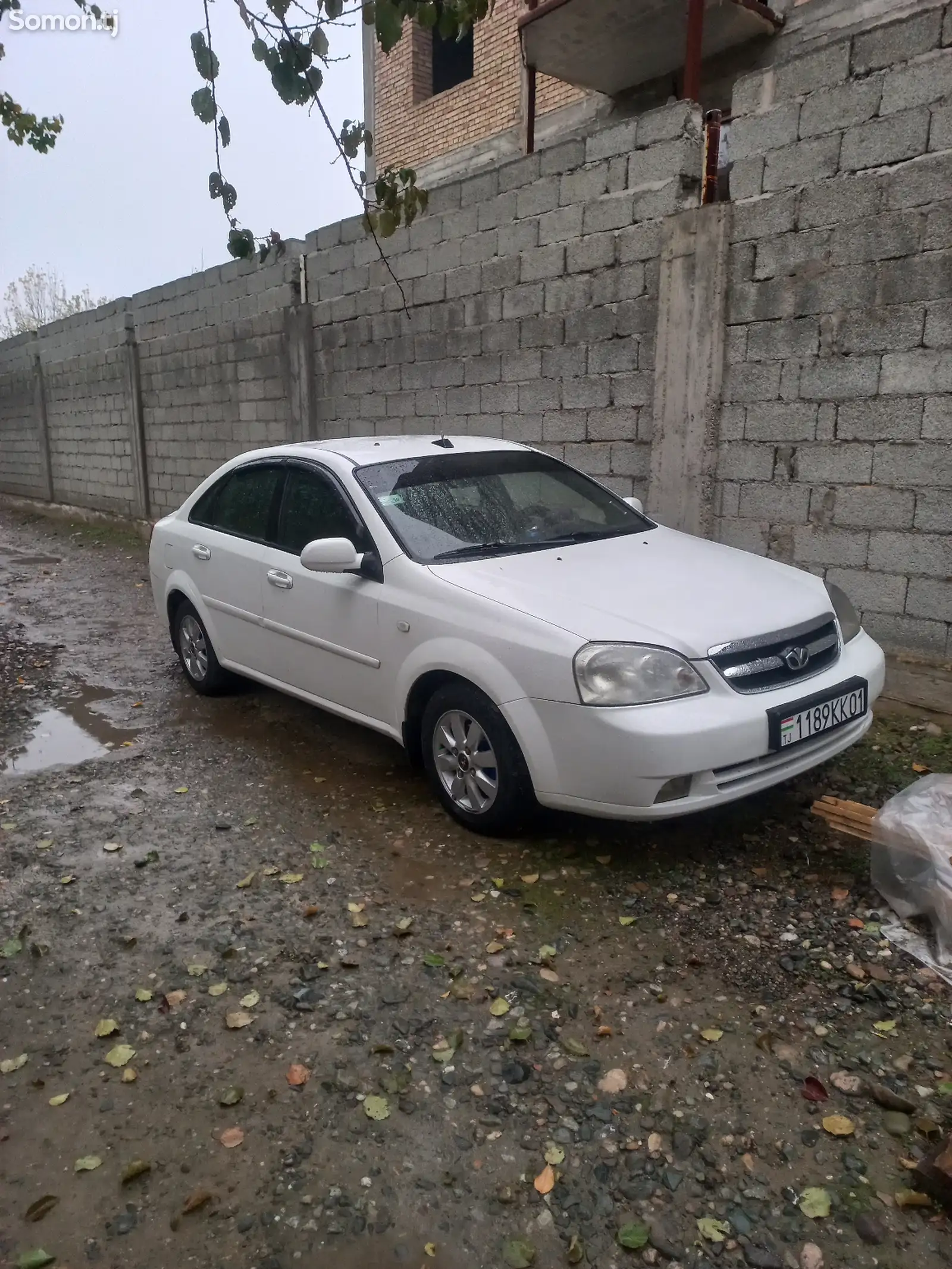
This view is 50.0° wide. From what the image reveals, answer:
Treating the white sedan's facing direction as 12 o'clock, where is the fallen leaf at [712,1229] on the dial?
The fallen leaf is roughly at 1 o'clock from the white sedan.

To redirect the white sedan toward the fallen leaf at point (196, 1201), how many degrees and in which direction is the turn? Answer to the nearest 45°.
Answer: approximately 45° to its right

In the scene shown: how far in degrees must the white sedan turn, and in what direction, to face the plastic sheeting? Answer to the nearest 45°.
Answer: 0° — it already faces it

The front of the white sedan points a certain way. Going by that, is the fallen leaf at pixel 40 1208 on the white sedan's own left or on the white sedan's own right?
on the white sedan's own right

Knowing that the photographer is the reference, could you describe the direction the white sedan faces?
facing the viewer and to the right of the viewer

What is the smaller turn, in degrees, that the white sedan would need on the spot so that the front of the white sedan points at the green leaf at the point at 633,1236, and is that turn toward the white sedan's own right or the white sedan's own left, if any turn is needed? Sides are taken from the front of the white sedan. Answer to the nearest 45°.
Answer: approximately 45° to the white sedan's own right

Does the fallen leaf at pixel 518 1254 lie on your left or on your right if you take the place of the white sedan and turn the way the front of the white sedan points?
on your right

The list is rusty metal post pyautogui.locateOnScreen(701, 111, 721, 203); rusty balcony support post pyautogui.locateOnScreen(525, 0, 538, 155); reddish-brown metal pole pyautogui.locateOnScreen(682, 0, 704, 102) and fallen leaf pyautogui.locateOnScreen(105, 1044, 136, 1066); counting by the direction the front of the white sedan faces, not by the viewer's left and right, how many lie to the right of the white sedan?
1

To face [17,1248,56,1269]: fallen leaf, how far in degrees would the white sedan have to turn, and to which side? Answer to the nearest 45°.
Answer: approximately 90° to its right

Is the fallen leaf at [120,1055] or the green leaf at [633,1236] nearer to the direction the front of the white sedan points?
the green leaf

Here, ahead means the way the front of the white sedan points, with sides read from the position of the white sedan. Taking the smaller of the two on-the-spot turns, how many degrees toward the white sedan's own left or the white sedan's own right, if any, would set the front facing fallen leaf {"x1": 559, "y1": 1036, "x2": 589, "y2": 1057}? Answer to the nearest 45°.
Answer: approximately 45° to the white sedan's own right
